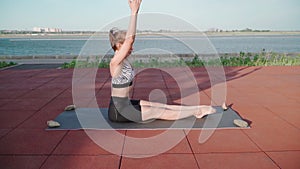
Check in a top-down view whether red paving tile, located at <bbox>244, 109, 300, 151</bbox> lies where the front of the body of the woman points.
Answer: yes

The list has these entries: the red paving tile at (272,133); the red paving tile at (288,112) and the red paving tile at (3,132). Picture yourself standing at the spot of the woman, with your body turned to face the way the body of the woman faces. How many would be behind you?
1

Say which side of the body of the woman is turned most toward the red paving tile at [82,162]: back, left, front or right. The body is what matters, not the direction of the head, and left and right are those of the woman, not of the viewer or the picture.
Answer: right

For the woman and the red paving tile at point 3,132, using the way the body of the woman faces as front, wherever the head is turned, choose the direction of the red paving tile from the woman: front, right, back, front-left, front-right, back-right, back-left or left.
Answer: back

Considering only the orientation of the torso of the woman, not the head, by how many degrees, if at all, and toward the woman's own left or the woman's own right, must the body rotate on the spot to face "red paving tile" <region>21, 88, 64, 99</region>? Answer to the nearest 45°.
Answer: approximately 135° to the woman's own left

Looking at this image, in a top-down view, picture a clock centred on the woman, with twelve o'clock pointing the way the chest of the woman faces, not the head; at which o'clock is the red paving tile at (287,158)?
The red paving tile is roughly at 1 o'clock from the woman.

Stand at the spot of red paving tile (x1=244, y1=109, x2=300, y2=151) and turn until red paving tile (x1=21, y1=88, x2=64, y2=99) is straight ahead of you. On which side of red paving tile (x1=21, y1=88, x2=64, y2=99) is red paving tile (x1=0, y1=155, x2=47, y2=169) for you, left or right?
left

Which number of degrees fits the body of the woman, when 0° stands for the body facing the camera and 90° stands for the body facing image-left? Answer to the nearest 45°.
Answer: approximately 270°

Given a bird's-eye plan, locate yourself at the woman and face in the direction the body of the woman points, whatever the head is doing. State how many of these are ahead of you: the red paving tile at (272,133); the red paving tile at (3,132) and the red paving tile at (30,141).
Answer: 1

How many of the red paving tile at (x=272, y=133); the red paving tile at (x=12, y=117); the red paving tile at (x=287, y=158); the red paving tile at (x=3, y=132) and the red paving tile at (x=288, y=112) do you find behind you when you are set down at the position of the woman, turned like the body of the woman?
2
